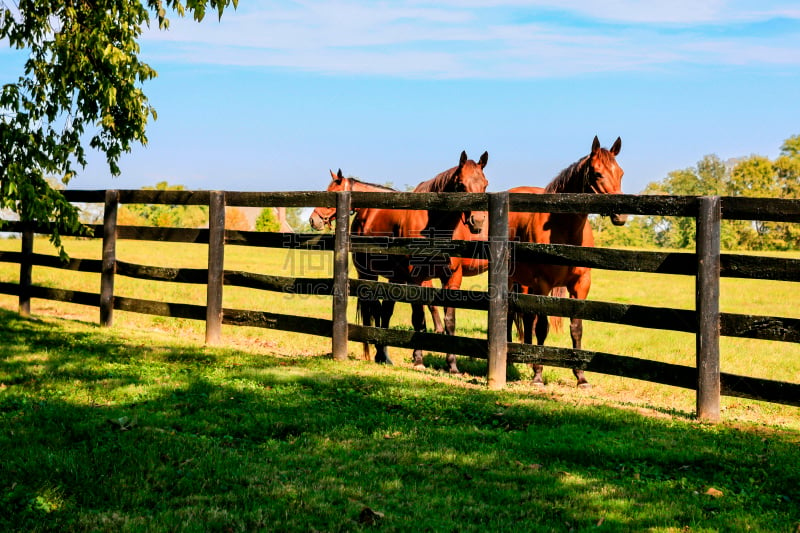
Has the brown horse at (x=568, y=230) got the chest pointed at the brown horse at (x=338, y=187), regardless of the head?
no

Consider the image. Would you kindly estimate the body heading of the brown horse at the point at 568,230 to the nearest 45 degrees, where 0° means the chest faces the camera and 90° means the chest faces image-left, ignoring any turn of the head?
approximately 315°

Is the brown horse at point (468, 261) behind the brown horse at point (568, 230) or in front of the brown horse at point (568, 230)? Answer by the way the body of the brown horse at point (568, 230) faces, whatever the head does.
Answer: behind

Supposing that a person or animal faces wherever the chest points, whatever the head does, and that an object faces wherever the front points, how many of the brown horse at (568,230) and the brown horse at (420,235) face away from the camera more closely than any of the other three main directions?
0

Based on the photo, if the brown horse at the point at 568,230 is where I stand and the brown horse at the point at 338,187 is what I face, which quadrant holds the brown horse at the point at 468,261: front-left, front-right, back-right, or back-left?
front-right

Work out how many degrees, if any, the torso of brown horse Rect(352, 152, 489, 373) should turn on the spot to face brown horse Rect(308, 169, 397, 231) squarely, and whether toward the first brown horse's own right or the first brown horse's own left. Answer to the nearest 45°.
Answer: approximately 180°

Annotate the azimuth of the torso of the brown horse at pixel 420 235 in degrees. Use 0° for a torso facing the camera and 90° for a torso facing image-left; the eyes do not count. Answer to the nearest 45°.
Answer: approximately 315°

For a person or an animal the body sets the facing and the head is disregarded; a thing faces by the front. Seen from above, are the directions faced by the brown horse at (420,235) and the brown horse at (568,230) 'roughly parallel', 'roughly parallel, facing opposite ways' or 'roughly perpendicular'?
roughly parallel
